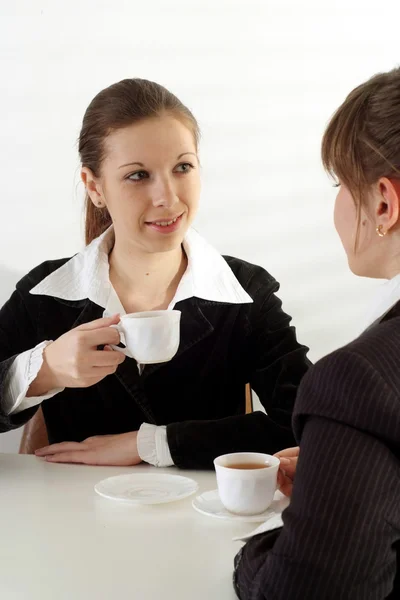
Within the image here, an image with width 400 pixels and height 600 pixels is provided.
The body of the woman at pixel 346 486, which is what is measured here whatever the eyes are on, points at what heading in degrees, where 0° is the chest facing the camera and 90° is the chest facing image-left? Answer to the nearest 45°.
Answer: approximately 135°

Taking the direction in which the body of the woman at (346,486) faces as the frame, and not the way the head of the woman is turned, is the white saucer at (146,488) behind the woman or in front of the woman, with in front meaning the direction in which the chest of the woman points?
in front
